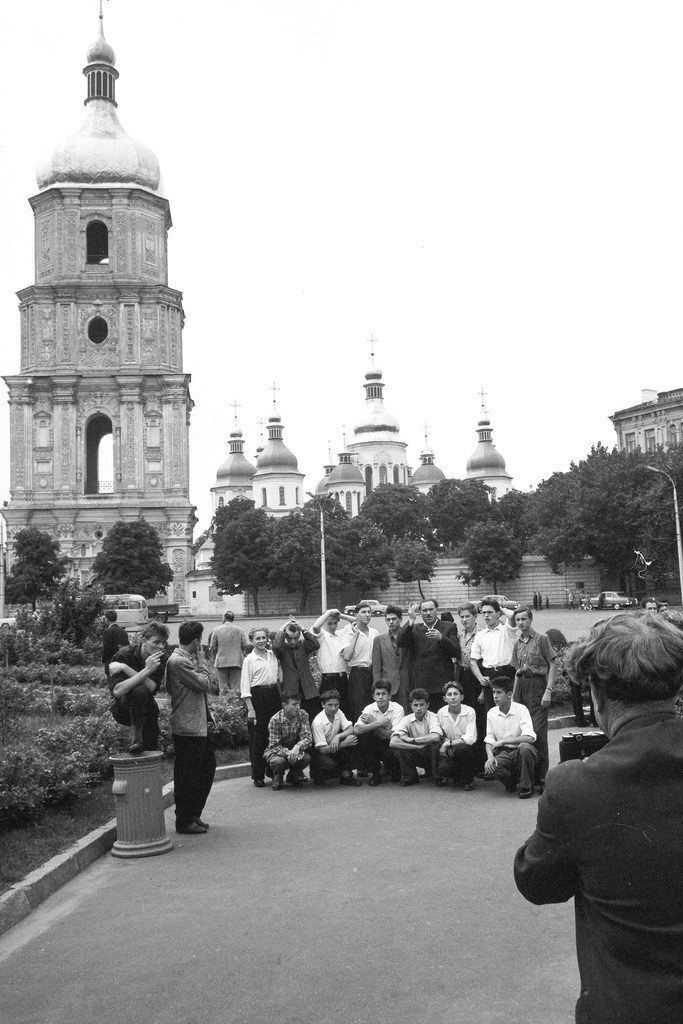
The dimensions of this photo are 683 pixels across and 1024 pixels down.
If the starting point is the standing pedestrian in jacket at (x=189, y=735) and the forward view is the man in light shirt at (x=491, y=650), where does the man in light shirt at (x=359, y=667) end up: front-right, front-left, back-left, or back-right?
front-left

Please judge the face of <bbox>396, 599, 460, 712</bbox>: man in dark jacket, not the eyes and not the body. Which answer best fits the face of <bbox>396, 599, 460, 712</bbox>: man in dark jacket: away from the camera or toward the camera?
toward the camera

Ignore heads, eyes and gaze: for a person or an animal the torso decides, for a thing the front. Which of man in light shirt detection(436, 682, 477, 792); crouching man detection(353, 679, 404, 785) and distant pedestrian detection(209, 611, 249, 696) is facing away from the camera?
the distant pedestrian

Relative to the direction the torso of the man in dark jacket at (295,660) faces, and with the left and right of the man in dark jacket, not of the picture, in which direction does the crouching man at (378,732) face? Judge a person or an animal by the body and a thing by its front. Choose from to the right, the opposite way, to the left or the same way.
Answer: the same way

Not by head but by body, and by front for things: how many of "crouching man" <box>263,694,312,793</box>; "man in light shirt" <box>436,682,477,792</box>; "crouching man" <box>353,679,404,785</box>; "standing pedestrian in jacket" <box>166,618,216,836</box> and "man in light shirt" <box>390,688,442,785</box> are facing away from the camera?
0

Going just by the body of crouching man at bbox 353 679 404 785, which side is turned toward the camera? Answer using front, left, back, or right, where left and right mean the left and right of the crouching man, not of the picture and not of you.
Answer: front

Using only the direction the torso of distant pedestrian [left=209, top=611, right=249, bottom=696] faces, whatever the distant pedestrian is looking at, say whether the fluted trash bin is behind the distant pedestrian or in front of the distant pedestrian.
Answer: behind

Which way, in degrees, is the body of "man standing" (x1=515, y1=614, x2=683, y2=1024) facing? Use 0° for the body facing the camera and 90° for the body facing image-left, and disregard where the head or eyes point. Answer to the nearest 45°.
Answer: approximately 135°

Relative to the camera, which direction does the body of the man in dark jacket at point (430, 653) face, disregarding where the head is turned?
toward the camera

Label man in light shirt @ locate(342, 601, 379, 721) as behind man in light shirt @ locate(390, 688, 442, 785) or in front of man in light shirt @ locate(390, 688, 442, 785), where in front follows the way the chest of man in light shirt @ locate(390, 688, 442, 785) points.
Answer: behind

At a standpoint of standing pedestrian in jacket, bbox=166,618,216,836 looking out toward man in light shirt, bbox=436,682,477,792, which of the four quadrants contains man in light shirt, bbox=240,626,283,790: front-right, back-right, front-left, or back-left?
front-left

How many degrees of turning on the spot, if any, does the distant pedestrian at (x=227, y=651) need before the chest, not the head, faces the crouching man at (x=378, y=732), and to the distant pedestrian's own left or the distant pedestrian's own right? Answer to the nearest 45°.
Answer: approximately 180°

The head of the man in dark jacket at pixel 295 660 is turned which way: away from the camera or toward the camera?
toward the camera

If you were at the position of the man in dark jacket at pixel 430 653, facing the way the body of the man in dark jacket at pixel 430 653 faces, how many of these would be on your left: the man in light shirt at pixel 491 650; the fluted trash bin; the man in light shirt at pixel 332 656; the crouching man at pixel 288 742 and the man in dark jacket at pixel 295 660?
1

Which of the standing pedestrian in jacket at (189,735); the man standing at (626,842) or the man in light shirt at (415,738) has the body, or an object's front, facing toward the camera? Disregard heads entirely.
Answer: the man in light shirt

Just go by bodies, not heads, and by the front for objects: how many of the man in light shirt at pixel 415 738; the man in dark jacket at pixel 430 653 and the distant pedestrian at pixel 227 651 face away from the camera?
1

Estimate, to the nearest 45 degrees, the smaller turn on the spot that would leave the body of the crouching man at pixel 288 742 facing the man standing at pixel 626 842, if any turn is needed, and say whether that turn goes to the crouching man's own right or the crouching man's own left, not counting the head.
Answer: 0° — they already face them

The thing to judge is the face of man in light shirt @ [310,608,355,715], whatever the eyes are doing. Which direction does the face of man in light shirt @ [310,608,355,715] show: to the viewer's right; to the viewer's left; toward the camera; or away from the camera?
toward the camera
